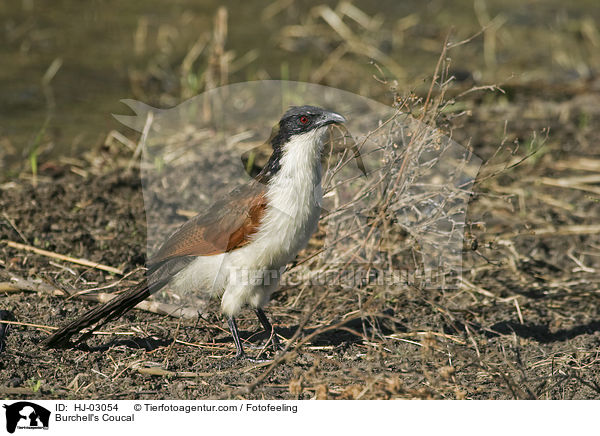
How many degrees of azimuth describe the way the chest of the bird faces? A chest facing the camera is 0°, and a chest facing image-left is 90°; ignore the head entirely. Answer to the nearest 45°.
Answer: approximately 270°
